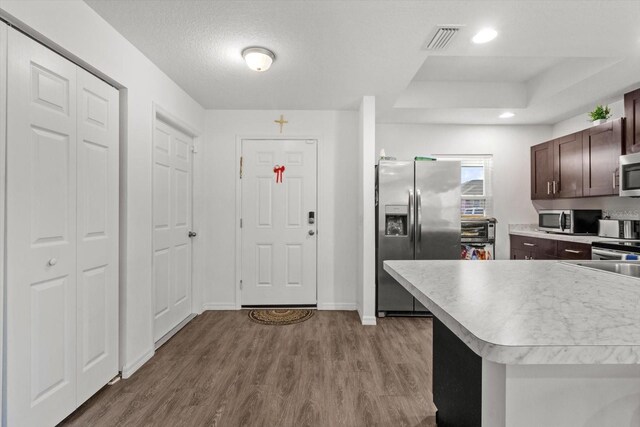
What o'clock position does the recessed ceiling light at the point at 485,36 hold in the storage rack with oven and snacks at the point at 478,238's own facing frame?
The recessed ceiling light is roughly at 12 o'clock from the storage rack with oven and snacks.

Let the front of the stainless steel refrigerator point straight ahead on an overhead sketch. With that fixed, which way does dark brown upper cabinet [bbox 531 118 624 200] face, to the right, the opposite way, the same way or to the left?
to the right

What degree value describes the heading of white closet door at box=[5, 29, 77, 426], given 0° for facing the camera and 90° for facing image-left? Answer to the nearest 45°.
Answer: approximately 315°

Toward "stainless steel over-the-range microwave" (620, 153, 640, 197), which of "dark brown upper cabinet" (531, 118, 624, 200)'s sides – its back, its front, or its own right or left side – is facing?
left

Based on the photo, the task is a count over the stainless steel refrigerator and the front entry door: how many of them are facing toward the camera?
2

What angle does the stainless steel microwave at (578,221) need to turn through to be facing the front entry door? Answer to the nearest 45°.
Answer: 0° — it already faces it

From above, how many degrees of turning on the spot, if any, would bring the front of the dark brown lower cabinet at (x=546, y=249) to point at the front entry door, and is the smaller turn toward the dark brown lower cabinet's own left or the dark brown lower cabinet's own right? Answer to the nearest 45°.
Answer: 0° — it already faces it

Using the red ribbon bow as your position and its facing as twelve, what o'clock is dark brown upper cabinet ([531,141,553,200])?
The dark brown upper cabinet is roughly at 9 o'clock from the red ribbon bow.

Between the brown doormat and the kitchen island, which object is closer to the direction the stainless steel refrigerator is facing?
the kitchen island

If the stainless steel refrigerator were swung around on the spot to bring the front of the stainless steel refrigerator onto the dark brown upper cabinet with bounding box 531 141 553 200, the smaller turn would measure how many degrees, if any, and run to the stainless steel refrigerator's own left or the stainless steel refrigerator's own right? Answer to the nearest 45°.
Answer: approximately 135° to the stainless steel refrigerator's own left
